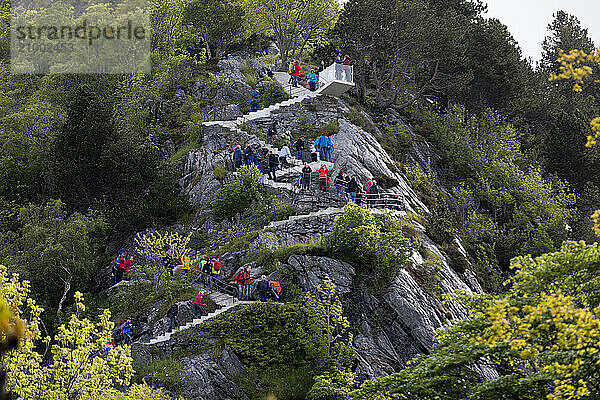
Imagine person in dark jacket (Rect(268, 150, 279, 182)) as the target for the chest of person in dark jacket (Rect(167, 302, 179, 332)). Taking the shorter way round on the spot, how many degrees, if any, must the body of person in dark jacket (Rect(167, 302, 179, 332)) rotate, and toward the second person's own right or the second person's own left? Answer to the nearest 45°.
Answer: approximately 45° to the second person's own left

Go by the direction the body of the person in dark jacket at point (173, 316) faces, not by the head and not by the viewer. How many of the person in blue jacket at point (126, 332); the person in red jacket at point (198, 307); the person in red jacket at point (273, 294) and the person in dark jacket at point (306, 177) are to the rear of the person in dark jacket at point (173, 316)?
1

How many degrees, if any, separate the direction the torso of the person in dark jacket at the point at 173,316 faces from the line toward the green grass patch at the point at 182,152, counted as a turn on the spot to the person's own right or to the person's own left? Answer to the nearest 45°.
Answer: approximately 90° to the person's own left

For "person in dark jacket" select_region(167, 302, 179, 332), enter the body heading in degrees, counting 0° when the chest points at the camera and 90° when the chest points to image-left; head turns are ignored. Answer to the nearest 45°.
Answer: approximately 270°

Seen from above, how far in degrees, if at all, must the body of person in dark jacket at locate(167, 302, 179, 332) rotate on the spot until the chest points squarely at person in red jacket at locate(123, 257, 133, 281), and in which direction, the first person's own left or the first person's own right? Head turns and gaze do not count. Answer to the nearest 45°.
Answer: approximately 90° to the first person's own left

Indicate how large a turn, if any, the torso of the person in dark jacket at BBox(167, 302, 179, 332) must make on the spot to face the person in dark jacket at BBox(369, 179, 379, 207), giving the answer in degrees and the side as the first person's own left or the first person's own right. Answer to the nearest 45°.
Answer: approximately 45° to the first person's own left

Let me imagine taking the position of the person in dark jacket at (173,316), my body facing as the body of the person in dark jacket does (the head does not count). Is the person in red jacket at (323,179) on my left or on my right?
on my left

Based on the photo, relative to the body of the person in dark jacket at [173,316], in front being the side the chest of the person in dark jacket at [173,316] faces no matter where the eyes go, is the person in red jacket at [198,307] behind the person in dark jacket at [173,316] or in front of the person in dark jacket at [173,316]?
in front

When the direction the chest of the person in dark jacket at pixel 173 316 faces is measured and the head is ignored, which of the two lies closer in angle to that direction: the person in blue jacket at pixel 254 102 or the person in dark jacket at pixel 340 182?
the person in dark jacket

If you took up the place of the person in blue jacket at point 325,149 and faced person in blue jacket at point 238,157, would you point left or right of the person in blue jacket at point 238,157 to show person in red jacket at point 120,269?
left

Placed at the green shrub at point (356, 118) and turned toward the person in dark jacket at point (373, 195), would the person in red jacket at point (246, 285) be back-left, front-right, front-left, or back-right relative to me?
front-right

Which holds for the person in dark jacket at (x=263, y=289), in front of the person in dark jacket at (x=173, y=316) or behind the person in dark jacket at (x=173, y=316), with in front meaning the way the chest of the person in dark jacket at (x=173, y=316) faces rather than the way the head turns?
in front

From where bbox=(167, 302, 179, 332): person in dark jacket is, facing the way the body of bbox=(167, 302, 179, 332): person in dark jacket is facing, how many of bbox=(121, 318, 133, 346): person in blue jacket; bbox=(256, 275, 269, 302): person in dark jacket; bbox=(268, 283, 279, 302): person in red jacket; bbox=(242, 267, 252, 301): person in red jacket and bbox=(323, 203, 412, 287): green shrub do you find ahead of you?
4

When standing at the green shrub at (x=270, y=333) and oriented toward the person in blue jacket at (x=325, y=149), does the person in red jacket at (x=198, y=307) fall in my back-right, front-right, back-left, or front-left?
front-left

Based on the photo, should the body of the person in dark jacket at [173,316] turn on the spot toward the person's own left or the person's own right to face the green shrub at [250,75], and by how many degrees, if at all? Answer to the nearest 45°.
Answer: approximately 90° to the person's own left

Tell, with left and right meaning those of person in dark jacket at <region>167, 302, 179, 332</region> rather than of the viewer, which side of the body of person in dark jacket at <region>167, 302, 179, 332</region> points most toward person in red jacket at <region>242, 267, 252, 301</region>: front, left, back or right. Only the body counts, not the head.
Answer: front
